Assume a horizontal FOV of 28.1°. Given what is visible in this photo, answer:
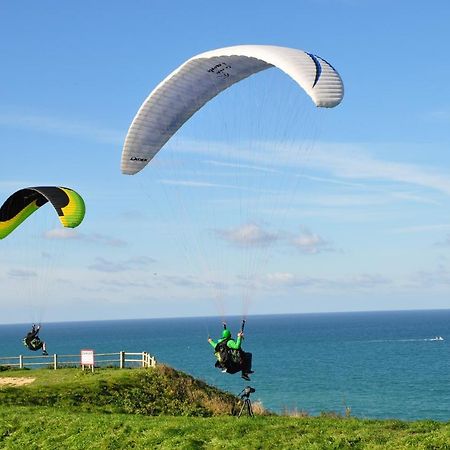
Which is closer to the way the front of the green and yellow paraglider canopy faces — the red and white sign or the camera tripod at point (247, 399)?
the red and white sign

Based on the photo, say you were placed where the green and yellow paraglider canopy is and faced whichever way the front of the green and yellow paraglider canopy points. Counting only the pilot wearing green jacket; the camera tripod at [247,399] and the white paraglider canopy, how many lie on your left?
0

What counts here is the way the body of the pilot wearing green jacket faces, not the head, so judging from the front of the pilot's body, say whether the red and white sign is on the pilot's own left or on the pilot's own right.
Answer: on the pilot's own left

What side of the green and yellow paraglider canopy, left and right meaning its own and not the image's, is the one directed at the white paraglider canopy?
right

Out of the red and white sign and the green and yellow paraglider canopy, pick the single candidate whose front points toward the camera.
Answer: the red and white sign

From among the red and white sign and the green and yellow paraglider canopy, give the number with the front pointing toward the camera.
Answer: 1

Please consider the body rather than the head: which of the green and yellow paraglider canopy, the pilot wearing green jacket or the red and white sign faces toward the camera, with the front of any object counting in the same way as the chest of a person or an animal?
the red and white sign

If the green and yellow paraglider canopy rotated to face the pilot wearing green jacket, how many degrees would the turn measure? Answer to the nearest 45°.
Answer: approximately 135° to its right

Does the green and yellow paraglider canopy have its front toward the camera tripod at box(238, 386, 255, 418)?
no

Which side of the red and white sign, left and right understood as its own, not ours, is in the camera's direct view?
front

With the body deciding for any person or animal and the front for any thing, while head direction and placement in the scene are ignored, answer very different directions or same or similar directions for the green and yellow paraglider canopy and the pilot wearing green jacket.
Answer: same or similar directions
